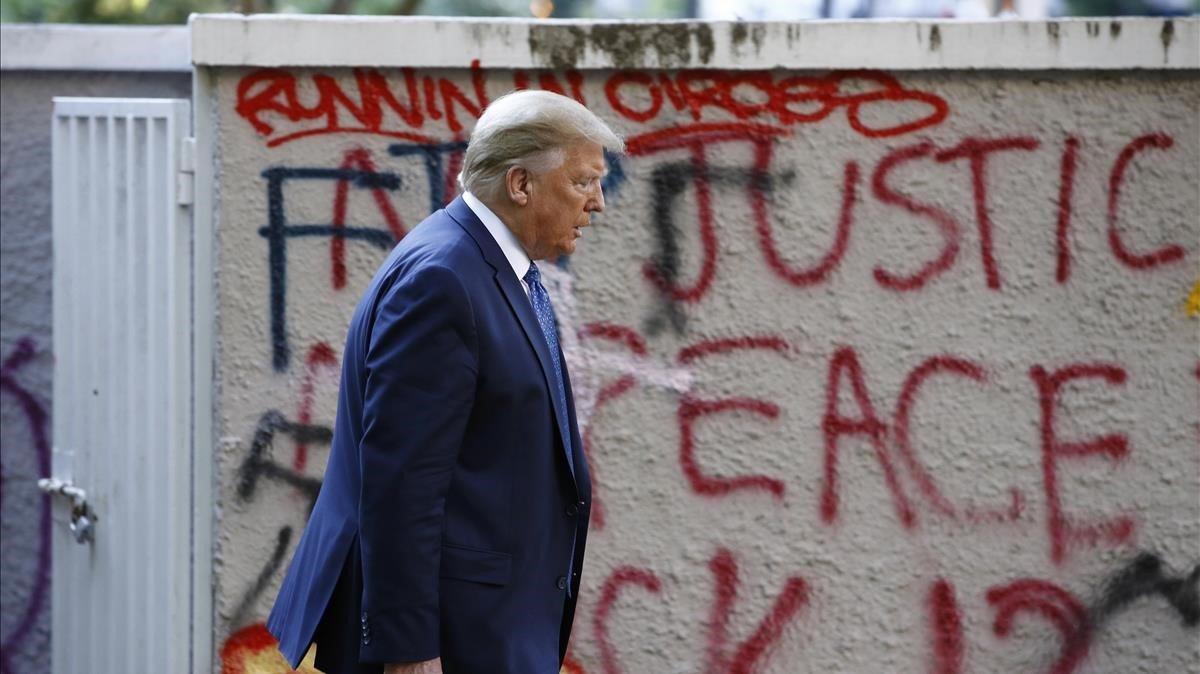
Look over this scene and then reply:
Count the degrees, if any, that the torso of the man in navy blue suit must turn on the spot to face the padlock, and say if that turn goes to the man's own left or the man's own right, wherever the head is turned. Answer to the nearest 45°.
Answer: approximately 135° to the man's own left

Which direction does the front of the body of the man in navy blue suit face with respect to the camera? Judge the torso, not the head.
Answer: to the viewer's right

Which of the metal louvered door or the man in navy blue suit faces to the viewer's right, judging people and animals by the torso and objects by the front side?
the man in navy blue suit

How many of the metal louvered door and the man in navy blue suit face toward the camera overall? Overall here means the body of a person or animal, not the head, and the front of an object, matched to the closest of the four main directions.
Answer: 1

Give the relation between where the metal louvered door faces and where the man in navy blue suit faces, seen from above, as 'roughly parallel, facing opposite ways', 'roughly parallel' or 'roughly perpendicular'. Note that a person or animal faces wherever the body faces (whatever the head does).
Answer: roughly perpendicular

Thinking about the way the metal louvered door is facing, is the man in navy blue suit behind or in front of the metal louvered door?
in front

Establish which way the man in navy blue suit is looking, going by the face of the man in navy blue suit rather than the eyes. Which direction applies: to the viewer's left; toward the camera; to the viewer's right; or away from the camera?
to the viewer's right

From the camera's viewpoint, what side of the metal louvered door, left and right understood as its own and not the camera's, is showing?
front
